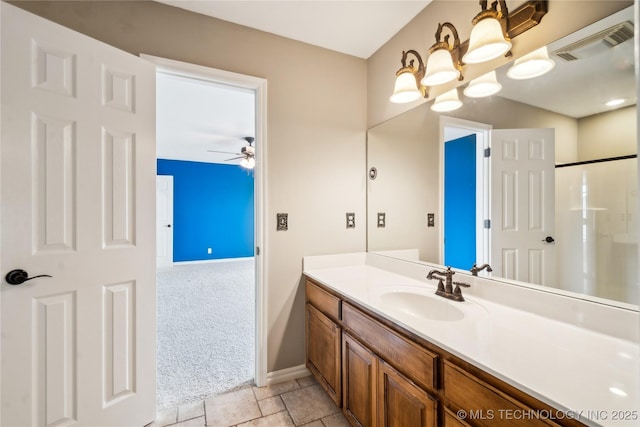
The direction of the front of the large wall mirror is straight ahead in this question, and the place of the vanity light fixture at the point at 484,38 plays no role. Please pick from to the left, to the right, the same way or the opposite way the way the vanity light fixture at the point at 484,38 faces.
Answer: the same way

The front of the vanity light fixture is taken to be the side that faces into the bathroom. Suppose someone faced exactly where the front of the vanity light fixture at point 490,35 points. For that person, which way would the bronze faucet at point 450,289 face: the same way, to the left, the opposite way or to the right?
the same way

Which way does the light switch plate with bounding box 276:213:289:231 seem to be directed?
toward the camera

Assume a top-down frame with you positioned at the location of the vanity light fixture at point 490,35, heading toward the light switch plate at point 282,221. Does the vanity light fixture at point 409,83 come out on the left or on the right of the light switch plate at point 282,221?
right

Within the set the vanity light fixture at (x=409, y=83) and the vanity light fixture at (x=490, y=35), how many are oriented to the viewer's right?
0

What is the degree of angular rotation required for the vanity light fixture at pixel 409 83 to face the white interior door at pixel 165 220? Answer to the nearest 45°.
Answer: approximately 90° to its right

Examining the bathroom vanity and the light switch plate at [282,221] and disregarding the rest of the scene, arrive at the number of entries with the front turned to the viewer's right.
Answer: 0

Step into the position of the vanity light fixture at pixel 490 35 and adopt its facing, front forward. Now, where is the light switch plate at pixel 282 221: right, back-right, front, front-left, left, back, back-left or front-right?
front-right

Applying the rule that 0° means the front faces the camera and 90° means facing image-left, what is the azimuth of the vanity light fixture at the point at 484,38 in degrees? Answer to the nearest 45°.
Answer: approximately 45°

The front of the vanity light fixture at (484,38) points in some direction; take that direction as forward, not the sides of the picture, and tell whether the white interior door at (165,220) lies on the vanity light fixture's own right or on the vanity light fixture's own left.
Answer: on the vanity light fixture's own right

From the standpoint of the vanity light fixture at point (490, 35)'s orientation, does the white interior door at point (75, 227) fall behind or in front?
in front

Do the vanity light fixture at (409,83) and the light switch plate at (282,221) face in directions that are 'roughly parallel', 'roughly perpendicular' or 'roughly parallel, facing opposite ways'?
roughly perpendicular

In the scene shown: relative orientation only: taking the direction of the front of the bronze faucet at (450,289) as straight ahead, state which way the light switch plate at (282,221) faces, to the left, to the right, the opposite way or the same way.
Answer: to the left

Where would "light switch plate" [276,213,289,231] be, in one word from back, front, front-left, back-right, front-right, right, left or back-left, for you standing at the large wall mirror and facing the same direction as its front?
front-right

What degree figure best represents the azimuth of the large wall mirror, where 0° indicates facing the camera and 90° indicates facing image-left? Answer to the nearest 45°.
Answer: approximately 45°

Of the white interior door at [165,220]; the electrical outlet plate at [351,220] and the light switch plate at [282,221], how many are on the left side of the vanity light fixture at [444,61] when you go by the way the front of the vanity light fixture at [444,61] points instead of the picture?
0

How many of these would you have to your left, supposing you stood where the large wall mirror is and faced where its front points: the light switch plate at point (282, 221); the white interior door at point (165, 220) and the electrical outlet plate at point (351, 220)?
0
